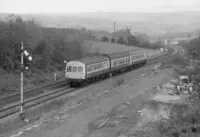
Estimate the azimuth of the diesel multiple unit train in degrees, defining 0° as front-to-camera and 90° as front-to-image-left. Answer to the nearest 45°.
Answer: approximately 45°

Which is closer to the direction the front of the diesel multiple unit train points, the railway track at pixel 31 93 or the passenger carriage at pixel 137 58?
the railway track

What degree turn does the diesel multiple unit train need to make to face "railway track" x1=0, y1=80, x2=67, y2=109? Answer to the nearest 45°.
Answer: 0° — it already faces it
